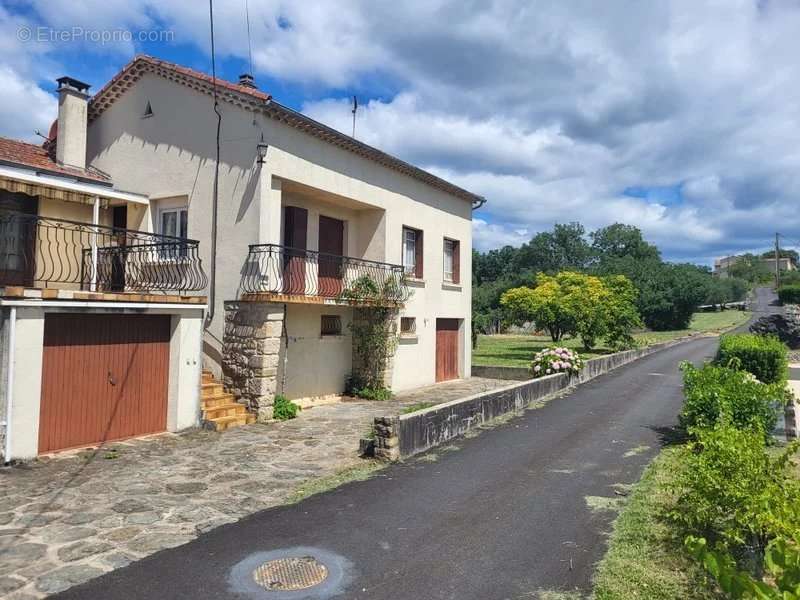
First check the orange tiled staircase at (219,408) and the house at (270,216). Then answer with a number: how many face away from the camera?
0

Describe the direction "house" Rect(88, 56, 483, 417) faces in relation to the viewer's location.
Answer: facing the viewer and to the right of the viewer

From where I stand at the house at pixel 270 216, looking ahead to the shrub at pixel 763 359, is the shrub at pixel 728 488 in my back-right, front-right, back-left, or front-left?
front-right

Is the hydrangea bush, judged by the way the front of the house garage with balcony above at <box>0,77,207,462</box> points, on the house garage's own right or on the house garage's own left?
on the house garage's own left

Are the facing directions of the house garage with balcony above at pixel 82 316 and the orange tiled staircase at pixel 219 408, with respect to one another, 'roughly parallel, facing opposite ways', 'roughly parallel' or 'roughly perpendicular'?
roughly parallel

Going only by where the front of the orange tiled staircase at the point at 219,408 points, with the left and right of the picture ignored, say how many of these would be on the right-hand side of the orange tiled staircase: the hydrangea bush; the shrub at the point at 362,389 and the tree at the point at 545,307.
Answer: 0

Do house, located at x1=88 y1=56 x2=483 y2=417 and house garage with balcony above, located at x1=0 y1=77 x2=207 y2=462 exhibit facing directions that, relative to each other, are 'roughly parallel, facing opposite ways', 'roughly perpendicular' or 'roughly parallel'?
roughly parallel

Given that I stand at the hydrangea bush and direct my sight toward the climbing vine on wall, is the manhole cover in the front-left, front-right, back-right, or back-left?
front-left

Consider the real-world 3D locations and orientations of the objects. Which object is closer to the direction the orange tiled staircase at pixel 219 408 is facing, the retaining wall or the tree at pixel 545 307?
the retaining wall

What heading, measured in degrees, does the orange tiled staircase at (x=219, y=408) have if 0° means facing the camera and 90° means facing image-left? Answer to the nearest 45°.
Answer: approximately 315°

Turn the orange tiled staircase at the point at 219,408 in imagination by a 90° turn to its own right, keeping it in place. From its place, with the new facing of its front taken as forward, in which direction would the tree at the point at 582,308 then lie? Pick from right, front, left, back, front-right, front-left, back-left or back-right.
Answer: back

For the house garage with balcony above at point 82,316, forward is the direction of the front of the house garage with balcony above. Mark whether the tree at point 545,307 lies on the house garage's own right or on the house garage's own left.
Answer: on the house garage's own left

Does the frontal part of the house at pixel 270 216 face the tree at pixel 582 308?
no

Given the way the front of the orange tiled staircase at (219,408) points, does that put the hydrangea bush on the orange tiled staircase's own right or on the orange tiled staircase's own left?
on the orange tiled staircase's own left

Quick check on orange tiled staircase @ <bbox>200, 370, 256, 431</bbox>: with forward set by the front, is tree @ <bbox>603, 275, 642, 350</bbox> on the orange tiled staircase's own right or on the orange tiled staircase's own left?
on the orange tiled staircase's own left

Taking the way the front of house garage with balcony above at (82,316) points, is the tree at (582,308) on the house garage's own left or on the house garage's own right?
on the house garage's own left

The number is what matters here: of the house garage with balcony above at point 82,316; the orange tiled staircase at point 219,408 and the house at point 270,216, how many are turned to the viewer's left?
0

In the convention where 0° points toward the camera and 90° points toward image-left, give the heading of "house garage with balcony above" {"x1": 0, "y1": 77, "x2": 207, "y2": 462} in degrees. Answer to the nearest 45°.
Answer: approximately 315°

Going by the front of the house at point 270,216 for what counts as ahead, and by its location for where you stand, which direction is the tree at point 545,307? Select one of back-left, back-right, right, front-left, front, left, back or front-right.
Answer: left
